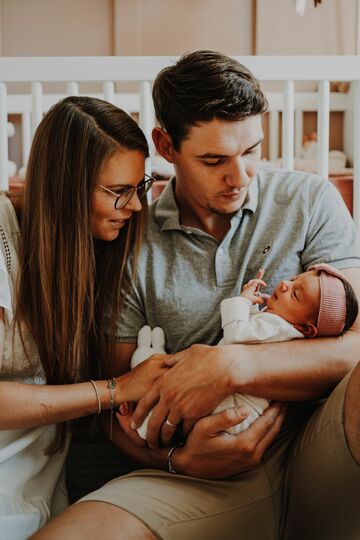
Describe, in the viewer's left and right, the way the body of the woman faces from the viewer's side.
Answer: facing the viewer and to the right of the viewer

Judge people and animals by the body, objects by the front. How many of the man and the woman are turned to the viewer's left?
0

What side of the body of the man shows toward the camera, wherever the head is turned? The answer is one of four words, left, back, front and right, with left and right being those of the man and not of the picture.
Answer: front
